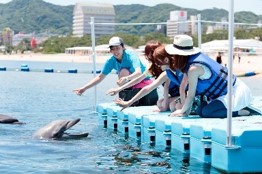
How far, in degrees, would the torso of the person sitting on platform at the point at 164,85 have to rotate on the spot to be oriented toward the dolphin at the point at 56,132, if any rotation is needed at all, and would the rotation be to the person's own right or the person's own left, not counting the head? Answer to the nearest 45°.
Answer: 0° — they already face it

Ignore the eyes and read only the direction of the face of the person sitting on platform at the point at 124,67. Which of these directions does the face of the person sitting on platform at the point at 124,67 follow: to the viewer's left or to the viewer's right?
to the viewer's left

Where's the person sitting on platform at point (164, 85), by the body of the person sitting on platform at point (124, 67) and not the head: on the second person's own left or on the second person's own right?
on the second person's own left

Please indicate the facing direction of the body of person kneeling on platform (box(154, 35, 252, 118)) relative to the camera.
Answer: to the viewer's left

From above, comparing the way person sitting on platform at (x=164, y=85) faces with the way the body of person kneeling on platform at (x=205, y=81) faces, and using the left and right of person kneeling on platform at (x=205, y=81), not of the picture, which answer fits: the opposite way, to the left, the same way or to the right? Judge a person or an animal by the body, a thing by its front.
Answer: the same way

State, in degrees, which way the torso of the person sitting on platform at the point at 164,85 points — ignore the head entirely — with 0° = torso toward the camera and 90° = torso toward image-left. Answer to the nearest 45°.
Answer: approximately 90°

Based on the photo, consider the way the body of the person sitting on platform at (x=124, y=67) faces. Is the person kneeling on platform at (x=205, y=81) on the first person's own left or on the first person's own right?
on the first person's own left

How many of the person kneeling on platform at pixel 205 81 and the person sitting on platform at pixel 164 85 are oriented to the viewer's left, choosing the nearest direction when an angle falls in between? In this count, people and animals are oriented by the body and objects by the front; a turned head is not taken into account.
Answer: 2

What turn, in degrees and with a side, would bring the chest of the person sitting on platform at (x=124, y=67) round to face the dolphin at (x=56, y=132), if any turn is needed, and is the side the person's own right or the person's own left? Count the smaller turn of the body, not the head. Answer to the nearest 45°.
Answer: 0° — they already face it

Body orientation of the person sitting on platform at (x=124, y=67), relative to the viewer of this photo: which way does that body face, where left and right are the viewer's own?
facing the viewer and to the left of the viewer

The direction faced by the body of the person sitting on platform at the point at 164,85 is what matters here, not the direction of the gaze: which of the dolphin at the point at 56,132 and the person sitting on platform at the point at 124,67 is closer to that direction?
the dolphin

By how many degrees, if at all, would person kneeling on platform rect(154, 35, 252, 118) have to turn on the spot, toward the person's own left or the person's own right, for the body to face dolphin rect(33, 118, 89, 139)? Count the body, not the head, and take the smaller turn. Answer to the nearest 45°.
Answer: approximately 45° to the person's own right
